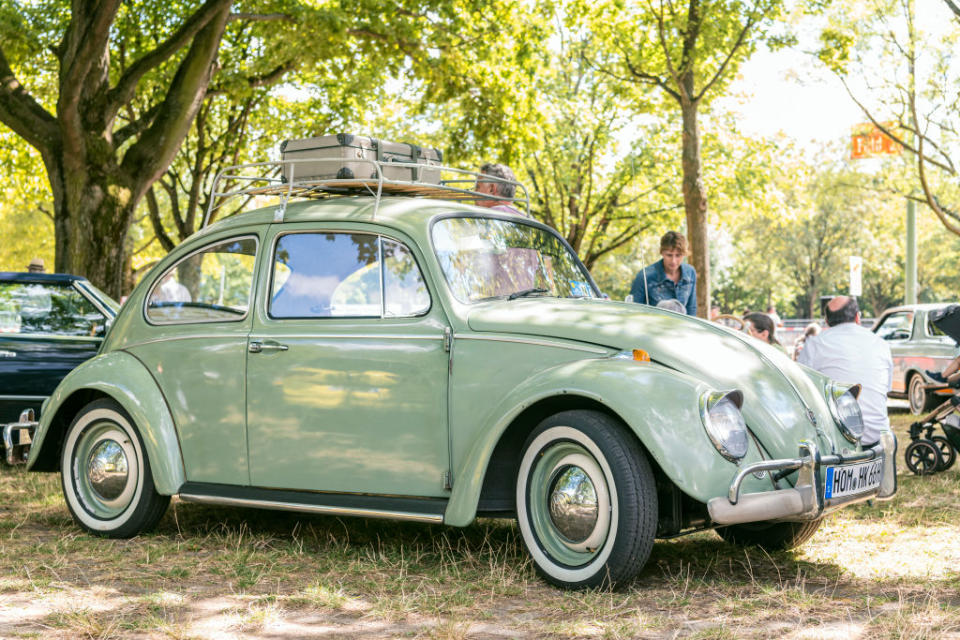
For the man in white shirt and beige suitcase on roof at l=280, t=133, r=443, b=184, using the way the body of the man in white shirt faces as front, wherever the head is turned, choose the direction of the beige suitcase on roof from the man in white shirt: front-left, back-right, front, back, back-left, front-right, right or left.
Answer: back-left

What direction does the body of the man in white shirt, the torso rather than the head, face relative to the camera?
away from the camera

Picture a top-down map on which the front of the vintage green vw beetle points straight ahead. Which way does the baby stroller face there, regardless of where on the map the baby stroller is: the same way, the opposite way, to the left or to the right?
the opposite way

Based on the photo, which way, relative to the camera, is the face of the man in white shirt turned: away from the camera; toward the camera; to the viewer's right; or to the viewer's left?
away from the camera

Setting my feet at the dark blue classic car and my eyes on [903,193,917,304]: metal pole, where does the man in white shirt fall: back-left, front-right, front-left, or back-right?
front-right

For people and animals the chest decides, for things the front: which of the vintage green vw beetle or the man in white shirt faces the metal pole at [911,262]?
the man in white shirt

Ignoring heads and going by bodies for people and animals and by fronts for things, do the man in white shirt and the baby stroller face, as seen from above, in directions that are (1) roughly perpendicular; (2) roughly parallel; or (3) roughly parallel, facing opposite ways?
roughly perpendicular

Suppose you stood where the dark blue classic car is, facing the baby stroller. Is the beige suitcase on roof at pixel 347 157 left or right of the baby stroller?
right

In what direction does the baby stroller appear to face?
to the viewer's left

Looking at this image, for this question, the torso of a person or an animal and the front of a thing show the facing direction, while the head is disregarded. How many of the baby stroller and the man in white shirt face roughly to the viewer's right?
0

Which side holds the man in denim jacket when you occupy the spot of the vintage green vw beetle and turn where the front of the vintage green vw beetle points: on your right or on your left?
on your left

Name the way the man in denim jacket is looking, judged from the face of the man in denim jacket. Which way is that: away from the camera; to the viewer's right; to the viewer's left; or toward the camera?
toward the camera
